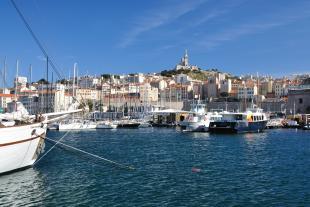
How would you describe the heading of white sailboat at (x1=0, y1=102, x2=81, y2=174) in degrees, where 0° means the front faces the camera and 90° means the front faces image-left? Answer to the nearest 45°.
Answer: approximately 225°
